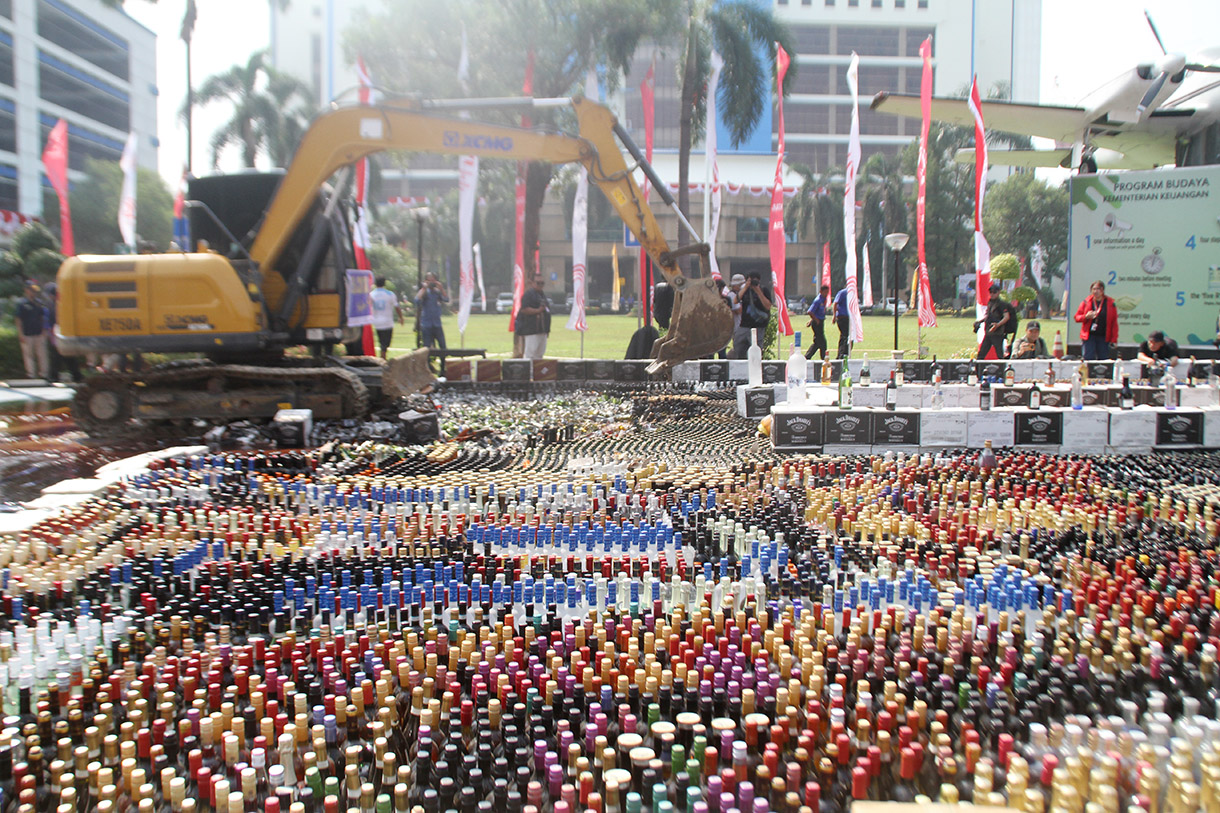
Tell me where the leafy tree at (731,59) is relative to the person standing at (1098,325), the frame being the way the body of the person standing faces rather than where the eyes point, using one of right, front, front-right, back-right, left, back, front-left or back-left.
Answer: back-right

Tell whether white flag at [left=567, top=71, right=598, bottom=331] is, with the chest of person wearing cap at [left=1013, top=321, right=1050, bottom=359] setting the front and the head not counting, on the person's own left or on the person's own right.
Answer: on the person's own right

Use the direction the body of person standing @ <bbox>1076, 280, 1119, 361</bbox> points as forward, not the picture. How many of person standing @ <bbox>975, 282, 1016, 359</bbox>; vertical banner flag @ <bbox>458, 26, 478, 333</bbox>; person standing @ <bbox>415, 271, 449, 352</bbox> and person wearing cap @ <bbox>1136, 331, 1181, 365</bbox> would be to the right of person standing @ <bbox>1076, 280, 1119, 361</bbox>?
3

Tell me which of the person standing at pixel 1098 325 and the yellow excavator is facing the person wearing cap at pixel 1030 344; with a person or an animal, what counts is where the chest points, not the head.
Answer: the yellow excavator

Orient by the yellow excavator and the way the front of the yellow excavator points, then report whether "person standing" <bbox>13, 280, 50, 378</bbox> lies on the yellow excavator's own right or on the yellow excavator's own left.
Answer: on the yellow excavator's own left

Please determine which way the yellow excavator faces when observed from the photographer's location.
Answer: facing to the right of the viewer

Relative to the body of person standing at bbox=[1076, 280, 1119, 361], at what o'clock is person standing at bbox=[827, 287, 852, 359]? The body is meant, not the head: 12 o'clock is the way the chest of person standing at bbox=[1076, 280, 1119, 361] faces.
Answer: person standing at bbox=[827, 287, 852, 359] is roughly at 4 o'clock from person standing at bbox=[1076, 280, 1119, 361].

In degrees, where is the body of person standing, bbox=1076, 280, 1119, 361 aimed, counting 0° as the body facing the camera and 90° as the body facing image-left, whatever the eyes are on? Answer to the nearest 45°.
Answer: approximately 0°

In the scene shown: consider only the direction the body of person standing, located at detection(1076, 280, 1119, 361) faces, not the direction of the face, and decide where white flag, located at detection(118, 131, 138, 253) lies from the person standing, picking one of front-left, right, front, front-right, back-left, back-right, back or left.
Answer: right

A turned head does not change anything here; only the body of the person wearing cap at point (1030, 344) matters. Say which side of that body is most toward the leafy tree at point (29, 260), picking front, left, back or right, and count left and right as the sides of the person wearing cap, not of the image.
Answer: right

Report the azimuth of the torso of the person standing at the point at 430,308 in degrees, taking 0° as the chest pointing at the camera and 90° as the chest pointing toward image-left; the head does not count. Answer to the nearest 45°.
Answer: approximately 0°
